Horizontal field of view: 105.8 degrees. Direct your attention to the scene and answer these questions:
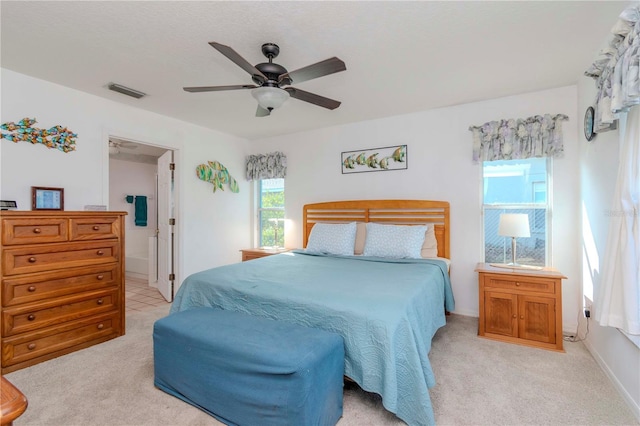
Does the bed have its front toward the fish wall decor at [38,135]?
no

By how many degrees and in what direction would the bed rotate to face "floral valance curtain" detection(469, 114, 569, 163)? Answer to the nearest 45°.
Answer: approximately 180°

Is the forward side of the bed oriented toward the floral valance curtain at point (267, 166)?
no

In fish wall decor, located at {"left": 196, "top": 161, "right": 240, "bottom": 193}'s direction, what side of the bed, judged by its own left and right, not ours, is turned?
right

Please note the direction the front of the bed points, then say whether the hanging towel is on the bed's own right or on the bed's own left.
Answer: on the bed's own right

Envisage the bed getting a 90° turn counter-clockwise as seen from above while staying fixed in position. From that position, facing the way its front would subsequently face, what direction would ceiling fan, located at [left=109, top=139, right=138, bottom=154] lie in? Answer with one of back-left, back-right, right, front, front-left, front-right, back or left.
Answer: back

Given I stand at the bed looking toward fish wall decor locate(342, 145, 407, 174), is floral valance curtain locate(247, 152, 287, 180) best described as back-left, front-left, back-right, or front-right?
front-left

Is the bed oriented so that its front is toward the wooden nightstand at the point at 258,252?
no

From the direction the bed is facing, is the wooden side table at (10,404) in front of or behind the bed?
in front

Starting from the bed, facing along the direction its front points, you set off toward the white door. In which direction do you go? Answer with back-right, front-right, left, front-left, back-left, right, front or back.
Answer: right

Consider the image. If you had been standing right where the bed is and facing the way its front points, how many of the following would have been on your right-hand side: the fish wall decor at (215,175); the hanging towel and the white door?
3

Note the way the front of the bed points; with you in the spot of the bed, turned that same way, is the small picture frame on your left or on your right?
on your right

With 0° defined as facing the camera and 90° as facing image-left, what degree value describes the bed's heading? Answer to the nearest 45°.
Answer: approximately 45°
